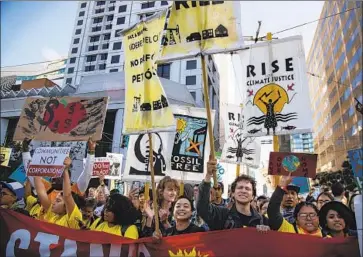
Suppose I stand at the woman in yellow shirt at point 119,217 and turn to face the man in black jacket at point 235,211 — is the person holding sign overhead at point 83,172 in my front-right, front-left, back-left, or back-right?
back-left

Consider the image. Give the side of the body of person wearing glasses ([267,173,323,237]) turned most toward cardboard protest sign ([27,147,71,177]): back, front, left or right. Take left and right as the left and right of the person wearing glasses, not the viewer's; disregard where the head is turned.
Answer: right

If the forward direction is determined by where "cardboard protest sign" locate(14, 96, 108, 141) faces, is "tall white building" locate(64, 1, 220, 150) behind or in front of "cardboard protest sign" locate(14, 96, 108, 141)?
behind

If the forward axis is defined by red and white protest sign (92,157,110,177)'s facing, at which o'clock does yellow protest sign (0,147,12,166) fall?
yellow protest sign (0,147,12,166) is roughly at 4 o'clock from red and white protest sign (92,157,110,177).

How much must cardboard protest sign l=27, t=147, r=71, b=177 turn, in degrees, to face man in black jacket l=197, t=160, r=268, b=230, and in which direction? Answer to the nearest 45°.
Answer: approximately 45° to its left
